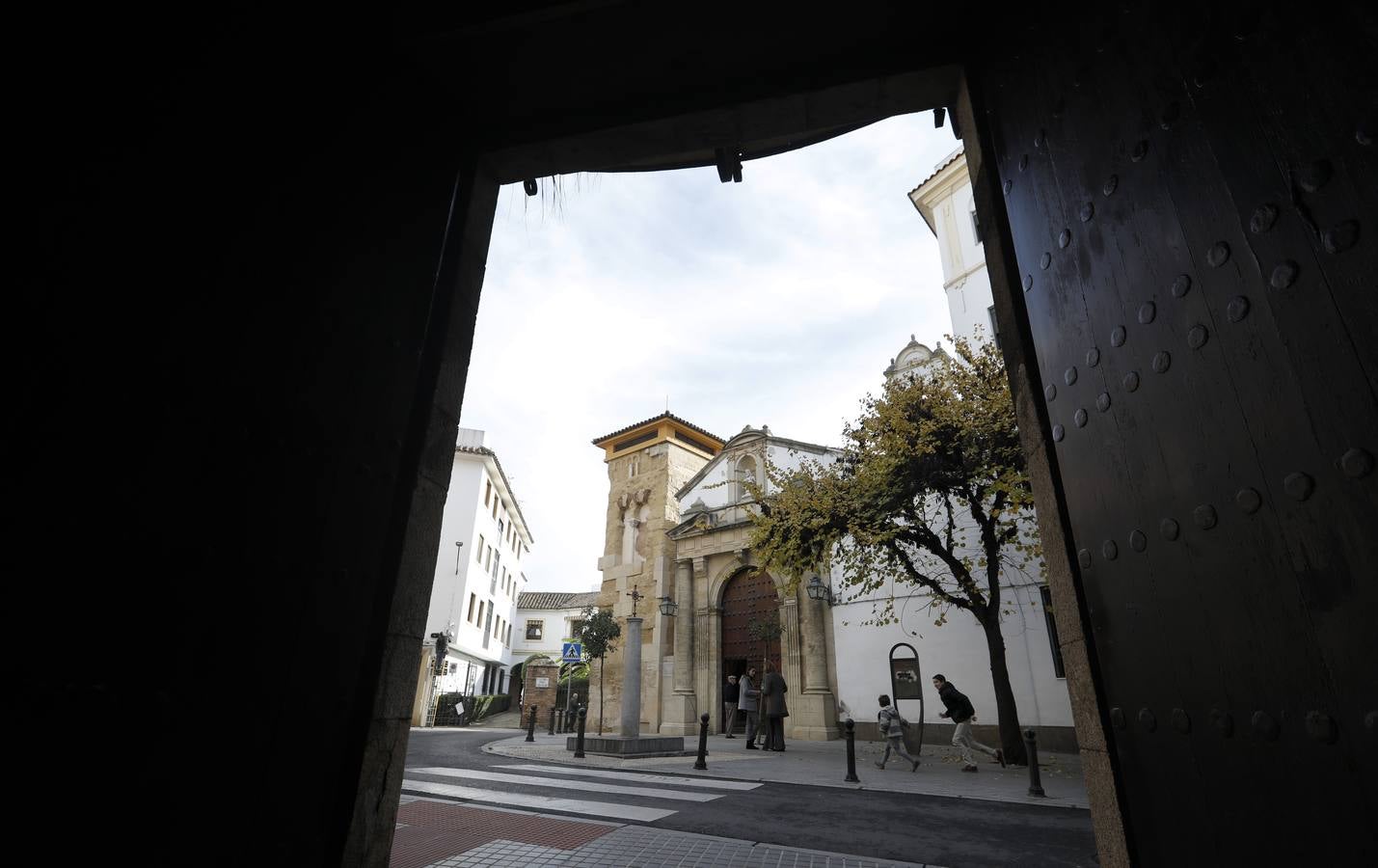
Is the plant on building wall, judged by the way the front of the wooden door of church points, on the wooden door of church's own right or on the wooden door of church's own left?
on the wooden door of church's own right

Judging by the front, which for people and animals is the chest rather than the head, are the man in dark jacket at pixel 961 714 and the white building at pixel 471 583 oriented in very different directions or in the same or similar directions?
very different directions

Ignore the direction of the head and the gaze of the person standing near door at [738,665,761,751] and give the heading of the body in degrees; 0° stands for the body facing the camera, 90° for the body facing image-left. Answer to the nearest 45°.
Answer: approximately 270°

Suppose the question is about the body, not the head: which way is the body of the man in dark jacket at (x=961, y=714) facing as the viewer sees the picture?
to the viewer's left

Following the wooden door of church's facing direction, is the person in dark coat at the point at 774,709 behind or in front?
in front
